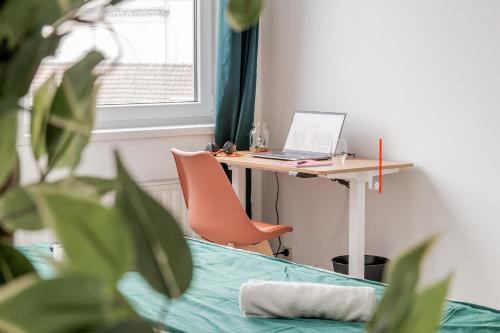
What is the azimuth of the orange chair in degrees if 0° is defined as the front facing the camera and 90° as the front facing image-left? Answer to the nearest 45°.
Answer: approximately 225°

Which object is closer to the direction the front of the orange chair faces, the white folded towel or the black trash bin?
the black trash bin

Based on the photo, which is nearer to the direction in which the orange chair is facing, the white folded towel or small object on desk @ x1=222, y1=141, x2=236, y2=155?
the small object on desk

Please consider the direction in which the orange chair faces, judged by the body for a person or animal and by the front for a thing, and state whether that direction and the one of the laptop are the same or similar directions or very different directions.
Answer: very different directions

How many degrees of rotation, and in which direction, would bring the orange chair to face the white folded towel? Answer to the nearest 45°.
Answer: approximately 135° to its right

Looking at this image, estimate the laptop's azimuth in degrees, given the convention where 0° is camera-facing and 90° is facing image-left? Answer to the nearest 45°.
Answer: approximately 45°

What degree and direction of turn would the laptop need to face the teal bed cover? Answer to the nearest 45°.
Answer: approximately 45° to its left

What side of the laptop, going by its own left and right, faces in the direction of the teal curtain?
right

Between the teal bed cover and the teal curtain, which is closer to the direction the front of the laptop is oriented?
the teal bed cover
